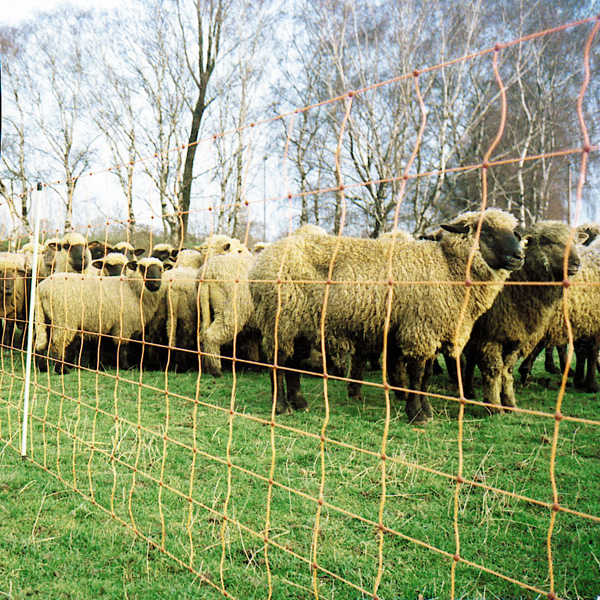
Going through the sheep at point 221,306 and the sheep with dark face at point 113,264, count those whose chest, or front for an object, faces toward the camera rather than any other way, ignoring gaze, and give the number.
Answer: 1

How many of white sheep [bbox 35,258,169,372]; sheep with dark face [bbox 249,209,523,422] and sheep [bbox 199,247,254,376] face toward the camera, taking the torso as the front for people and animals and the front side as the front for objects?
0

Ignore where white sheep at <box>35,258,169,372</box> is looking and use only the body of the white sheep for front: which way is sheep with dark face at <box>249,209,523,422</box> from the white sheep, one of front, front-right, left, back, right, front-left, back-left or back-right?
front-right

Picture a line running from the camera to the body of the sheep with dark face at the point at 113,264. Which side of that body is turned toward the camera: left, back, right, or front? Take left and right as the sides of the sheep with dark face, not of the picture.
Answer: front

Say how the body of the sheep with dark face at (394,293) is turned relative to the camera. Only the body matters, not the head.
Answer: to the viewer's right

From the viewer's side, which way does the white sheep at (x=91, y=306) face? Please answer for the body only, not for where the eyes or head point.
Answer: to the viewer's right

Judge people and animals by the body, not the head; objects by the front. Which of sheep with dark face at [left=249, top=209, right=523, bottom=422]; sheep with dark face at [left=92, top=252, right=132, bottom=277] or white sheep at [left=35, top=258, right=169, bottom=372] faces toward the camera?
sheep with dark face at [left=92, top=252, right=132, bottom=277]

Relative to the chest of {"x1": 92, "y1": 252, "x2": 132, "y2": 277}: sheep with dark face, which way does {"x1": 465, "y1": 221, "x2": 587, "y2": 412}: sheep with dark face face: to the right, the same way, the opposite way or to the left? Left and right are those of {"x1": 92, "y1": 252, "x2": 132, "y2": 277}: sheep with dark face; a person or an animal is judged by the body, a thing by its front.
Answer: the same way

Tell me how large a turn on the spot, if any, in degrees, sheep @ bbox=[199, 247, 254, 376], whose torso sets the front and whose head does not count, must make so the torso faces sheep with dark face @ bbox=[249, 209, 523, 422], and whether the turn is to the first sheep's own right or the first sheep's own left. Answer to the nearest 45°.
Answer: approximately 90° to the first sheep's own right

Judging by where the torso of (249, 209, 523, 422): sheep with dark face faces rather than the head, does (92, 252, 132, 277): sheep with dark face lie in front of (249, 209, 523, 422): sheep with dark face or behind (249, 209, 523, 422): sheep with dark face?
behind

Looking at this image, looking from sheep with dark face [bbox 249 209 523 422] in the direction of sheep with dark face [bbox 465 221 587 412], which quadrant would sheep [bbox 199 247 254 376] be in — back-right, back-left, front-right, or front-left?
back-left

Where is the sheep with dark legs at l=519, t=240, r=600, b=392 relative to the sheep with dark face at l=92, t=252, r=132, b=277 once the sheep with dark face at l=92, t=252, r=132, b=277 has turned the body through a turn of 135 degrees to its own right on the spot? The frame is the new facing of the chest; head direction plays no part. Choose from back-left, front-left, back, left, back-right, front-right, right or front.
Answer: back

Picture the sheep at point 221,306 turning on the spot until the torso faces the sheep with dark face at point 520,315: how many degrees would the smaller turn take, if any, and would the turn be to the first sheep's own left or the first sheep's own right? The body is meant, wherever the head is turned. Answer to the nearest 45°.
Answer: approximately 90° to the first sheep's own right

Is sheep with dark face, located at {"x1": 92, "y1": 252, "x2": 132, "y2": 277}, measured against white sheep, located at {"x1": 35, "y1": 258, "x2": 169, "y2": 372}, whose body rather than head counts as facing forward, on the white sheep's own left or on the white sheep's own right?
on the white sheep's own left

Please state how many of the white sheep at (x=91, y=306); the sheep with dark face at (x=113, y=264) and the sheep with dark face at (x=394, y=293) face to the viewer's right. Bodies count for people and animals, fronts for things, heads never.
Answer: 2
